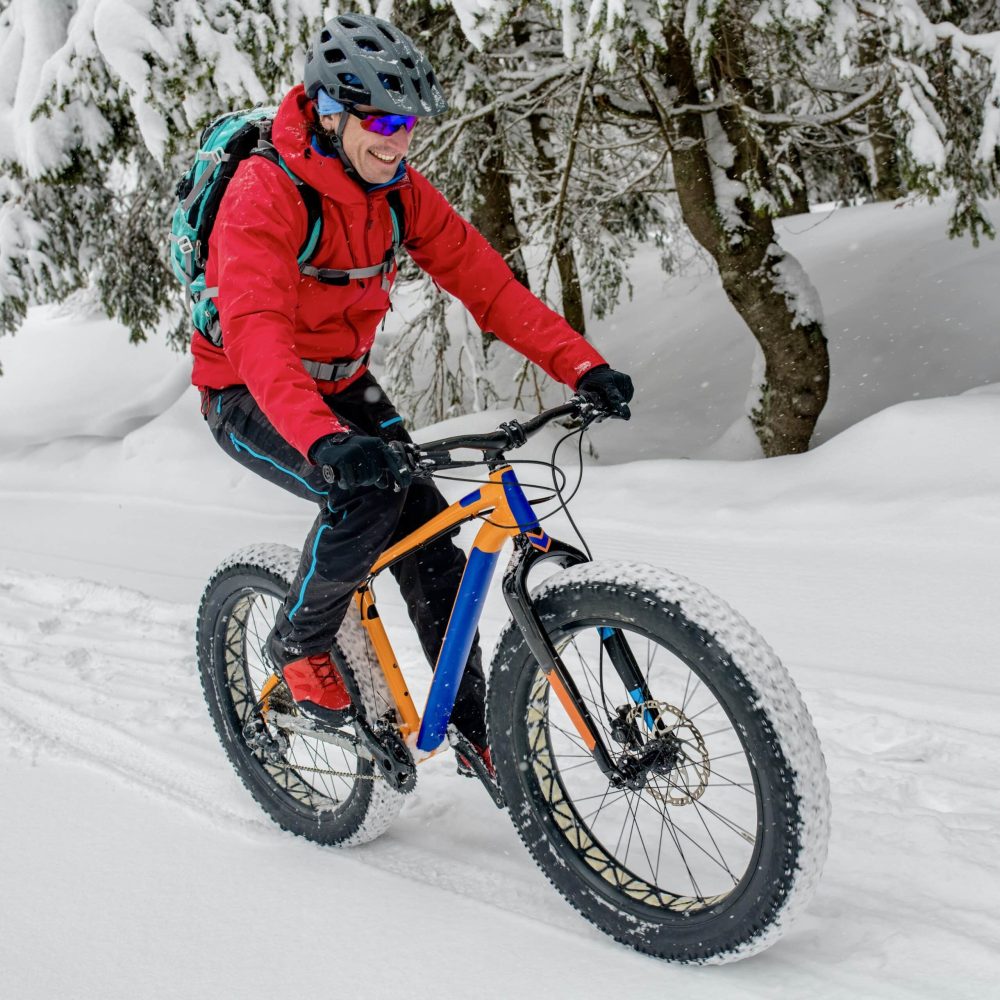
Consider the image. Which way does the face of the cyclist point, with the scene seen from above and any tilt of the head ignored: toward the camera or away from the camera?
toward the camera

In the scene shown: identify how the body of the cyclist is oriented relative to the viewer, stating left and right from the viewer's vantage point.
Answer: facing the viewer and to the right of the viewer

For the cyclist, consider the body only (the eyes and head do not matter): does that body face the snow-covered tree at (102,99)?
no

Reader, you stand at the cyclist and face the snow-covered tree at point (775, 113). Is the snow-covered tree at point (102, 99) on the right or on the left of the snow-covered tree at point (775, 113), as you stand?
left

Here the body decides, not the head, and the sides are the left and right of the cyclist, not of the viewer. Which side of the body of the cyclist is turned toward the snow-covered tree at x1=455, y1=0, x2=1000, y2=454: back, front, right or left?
left
